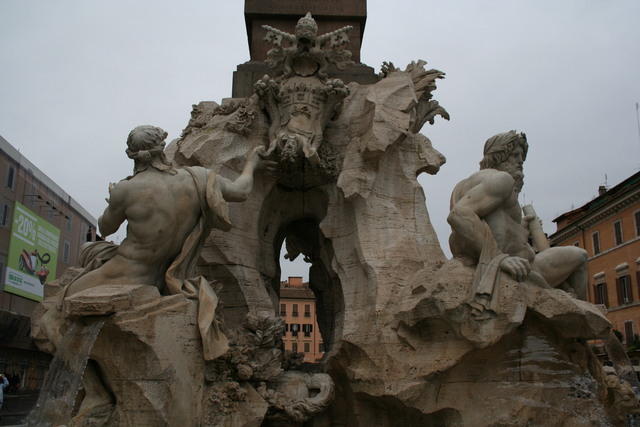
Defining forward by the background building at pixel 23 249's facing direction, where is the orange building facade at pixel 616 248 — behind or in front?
in front

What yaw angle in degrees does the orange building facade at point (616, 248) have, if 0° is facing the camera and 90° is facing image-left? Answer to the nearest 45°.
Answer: approximately 45°

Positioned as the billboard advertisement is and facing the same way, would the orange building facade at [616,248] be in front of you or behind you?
in front

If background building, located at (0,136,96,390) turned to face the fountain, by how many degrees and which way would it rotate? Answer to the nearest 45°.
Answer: approximately 45° to its right

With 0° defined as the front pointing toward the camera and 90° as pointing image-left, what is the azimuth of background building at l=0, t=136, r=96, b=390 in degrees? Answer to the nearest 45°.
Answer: approximately 315°

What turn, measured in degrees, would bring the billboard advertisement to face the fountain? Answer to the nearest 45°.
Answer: approximately 45° to its right

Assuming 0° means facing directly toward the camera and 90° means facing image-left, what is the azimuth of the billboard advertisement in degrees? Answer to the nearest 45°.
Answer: approximately 315°
